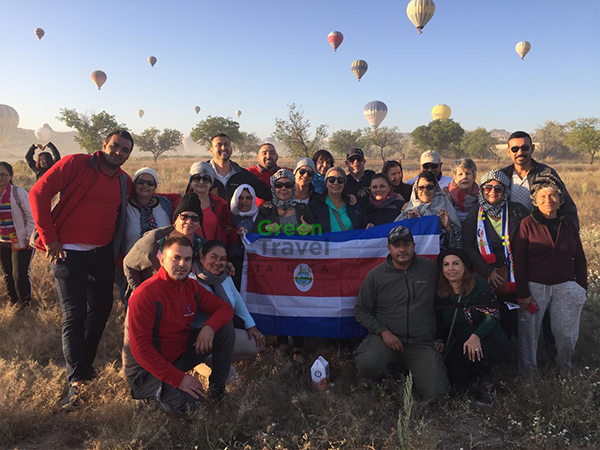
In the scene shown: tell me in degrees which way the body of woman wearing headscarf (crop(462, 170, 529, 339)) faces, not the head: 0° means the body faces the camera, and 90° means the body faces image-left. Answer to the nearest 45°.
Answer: approximately 0°

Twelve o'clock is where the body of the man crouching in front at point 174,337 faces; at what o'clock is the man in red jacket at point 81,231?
The man in red jacket is roughly at 6 o'clock from the man crouching in front.

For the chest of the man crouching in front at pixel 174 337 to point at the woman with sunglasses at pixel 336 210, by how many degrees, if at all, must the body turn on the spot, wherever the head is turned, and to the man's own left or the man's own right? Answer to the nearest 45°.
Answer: approximately 90° to the man's own left

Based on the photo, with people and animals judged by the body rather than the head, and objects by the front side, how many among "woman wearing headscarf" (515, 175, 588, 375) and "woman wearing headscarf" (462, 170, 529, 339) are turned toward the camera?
2

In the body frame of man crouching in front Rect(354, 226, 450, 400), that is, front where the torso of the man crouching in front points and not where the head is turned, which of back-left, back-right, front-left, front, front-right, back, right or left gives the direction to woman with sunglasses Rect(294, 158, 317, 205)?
back-right

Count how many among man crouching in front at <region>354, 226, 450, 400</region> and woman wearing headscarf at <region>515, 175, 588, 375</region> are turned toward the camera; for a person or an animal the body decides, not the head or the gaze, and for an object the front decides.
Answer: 2
